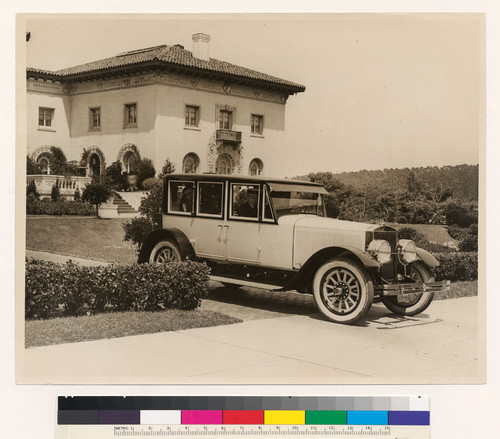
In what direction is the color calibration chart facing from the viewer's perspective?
toward the camera
